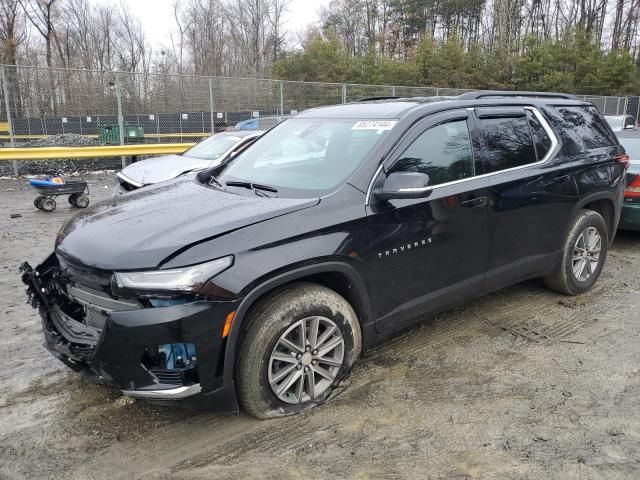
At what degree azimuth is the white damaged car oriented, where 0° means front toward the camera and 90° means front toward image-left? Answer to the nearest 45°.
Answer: approximately 45°

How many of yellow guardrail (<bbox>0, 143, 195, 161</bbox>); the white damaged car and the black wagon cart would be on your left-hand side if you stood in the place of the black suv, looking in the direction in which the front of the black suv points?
0

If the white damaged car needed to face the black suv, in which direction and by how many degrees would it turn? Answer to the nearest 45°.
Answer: approximately 45° to its left

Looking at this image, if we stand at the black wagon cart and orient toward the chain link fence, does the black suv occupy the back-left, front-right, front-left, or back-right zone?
back-right

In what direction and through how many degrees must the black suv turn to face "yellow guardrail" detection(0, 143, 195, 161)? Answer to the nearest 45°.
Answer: approximately 90° to its right

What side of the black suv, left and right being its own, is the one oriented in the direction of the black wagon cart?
right

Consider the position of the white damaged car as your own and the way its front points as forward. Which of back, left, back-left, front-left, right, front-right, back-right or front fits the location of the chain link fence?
back-right

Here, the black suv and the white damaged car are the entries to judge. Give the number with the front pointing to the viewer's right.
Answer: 0

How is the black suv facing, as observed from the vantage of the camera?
facing the viewer and to the left of the viewer

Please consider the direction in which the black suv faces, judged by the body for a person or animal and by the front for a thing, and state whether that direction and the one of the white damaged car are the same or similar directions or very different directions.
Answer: same or similar directions

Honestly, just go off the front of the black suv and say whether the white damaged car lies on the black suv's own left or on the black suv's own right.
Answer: on the black suv's own right

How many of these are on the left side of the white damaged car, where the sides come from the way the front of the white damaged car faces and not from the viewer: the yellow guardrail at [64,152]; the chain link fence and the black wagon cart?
0
